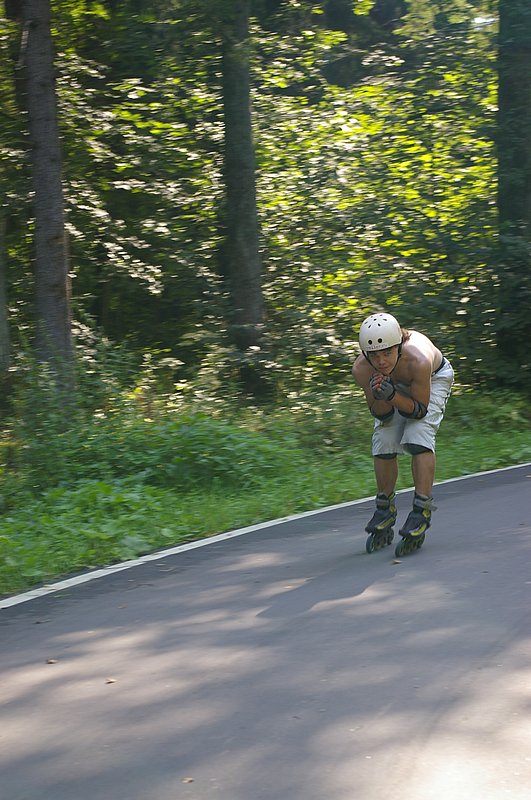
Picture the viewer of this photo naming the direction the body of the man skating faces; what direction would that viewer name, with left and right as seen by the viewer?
facing the viewer and to the left of the viewer
